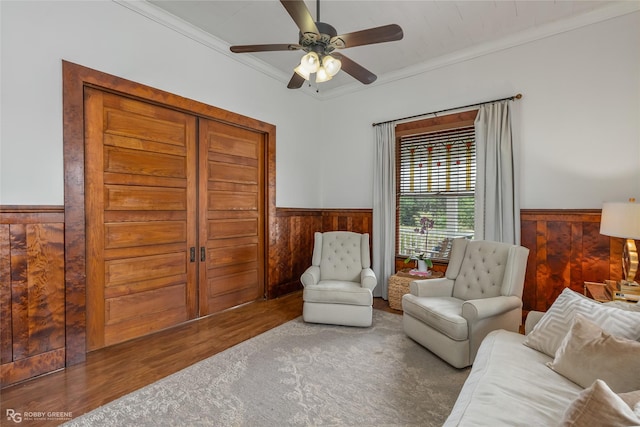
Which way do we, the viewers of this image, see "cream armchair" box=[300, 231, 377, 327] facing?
facing the viewer

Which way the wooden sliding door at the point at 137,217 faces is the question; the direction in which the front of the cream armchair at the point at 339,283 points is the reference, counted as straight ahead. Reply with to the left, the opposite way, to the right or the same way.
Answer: to the left

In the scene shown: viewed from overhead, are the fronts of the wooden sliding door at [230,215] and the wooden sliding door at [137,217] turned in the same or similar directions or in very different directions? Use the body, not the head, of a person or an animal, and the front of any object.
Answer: same or similar directions

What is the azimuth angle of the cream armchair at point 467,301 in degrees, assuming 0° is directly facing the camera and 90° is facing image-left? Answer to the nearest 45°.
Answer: approximately 45°

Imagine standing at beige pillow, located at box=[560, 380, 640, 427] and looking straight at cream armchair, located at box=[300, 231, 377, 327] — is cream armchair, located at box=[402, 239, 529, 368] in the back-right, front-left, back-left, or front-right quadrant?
front-right

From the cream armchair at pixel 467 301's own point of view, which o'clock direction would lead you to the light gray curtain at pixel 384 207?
The light gray curtain is roughly at 3 o'clock from the cream armchair.

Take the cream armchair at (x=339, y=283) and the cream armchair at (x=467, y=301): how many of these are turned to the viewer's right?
0

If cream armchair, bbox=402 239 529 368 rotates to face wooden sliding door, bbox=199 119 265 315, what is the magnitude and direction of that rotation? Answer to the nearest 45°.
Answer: approximately 45° to its right

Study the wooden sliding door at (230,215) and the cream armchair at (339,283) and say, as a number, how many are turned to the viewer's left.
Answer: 0

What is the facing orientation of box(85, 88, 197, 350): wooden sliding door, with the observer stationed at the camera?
facing the viewer and to the right of the viewer

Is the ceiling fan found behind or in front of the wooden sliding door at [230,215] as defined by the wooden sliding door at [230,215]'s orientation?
in front

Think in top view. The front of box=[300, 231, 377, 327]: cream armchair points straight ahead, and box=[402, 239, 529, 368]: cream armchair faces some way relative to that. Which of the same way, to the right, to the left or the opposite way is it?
to the right

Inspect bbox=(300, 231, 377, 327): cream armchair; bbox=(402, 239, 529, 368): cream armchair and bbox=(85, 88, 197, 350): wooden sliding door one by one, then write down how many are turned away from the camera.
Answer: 0

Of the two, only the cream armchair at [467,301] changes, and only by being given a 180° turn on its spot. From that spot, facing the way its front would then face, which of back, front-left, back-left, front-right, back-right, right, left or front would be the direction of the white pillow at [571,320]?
right

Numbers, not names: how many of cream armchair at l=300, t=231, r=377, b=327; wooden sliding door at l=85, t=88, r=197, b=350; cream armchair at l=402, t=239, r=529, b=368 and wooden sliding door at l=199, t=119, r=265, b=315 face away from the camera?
0
